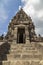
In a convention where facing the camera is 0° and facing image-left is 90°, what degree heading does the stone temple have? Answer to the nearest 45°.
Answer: approximately 0°
